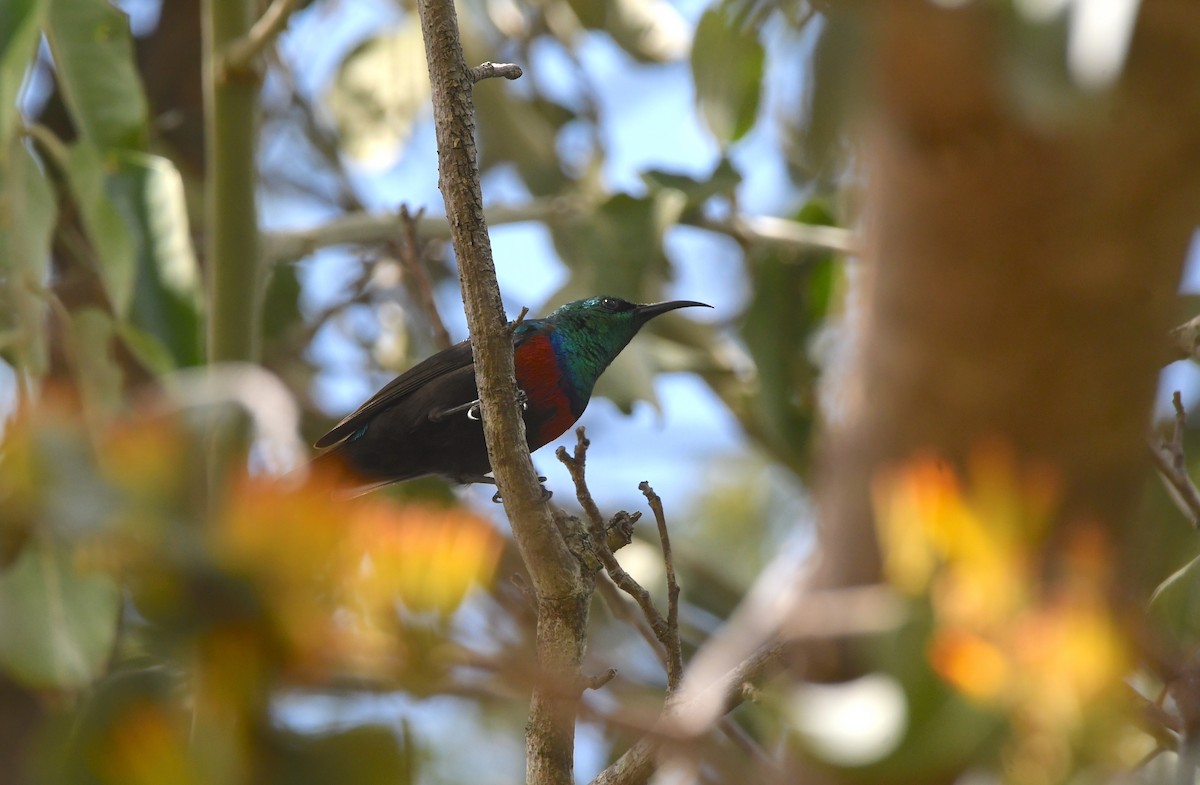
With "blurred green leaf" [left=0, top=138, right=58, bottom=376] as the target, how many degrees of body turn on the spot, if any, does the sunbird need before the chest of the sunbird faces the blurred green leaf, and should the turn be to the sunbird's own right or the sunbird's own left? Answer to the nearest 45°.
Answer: approximately 135° to the sunbird's own right

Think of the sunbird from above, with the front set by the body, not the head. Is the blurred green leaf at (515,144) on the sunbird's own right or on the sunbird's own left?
on the sunbird's own left

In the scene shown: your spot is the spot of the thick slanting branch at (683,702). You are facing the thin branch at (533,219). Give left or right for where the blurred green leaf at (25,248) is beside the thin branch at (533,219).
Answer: left

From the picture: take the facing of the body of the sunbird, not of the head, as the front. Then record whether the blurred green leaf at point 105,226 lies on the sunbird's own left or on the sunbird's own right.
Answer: on the sunbird's own right

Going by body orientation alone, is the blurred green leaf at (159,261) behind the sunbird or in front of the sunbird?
behind

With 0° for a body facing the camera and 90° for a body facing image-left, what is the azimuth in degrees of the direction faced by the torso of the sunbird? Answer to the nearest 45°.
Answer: approximately 270°
